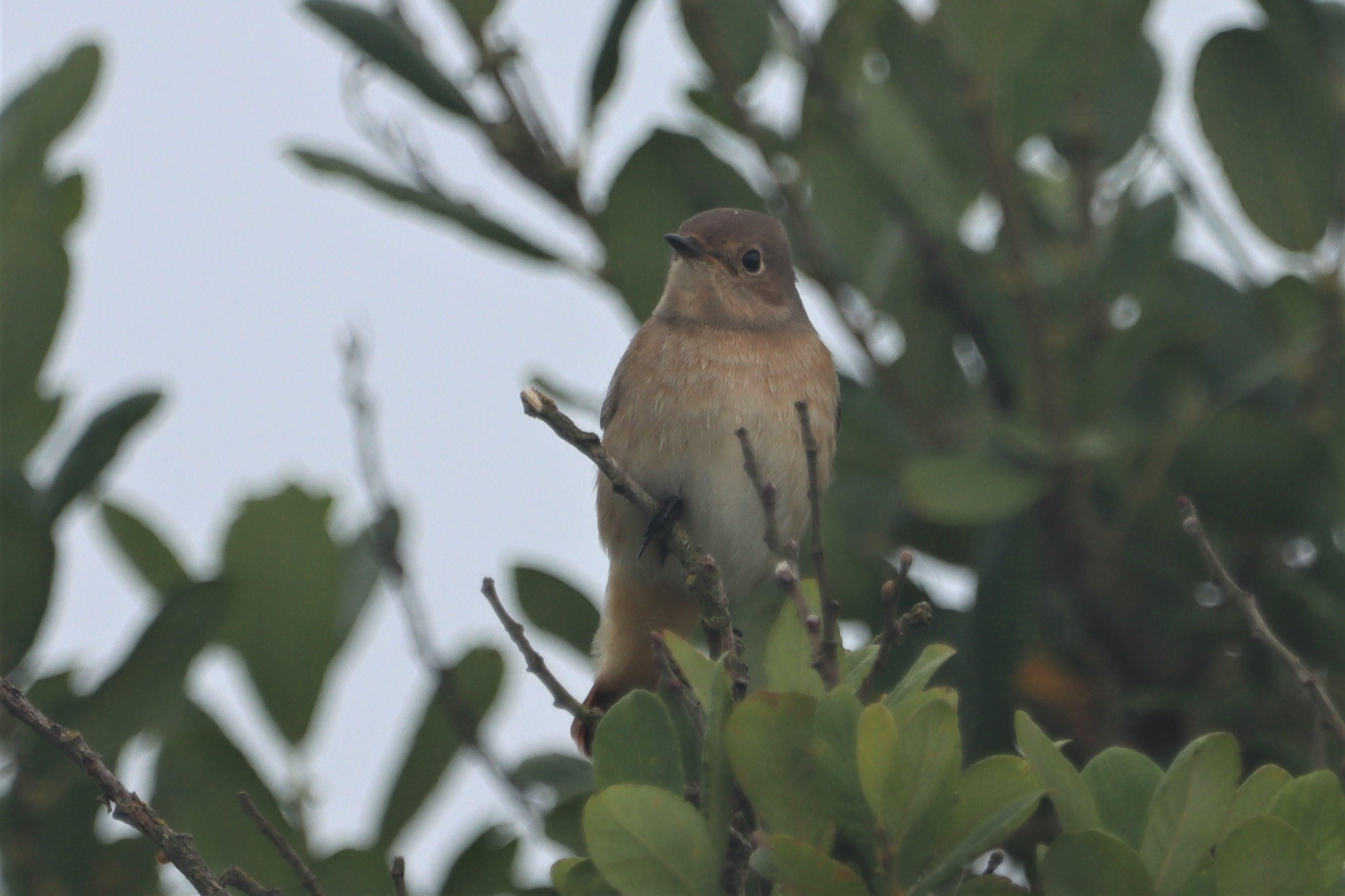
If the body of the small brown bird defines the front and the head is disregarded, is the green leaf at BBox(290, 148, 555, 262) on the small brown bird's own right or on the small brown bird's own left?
on the small brown bird's own right

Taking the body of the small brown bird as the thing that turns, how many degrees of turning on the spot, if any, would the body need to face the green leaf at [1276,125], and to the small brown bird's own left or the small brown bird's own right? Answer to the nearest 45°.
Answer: approximately 90° to the small brown bird's own left

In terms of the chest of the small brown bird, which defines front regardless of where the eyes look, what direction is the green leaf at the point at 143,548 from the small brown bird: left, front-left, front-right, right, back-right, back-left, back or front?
right

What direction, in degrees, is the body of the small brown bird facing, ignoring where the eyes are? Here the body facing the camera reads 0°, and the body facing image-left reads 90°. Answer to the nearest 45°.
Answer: approximately 0°

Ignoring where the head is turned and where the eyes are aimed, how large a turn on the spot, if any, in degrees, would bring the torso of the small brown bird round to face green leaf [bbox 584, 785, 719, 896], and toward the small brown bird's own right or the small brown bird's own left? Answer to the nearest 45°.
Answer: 0° — it already faces it

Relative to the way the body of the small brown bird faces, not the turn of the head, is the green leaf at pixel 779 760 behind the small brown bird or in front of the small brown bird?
in front

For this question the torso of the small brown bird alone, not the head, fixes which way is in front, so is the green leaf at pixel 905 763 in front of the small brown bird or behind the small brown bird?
in front

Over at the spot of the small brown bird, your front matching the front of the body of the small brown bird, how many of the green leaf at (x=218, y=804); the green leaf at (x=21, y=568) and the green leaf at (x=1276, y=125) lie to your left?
1
